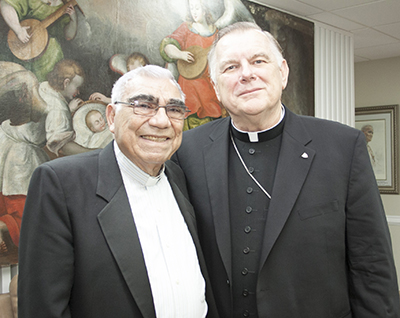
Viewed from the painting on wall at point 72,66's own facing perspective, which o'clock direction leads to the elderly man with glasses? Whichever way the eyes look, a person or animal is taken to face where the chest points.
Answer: The elderly man with glasses is roughly at 1 o'clock from the painting on wall.

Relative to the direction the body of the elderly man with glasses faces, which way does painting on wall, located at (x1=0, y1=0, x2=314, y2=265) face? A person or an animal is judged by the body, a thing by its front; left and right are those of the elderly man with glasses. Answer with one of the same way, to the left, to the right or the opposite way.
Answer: the same way

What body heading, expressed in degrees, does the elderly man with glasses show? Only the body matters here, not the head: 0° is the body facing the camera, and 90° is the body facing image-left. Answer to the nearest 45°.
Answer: approximately 315°

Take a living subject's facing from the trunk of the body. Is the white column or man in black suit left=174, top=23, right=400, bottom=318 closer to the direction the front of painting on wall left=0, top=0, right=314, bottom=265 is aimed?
the man in black suit

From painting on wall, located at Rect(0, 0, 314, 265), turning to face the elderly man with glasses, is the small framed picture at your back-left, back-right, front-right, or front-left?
back-left

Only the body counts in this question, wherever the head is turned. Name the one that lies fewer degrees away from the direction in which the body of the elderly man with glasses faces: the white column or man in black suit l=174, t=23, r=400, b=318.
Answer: the man in black suit

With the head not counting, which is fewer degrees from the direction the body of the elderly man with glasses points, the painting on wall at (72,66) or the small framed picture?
the small framed picture

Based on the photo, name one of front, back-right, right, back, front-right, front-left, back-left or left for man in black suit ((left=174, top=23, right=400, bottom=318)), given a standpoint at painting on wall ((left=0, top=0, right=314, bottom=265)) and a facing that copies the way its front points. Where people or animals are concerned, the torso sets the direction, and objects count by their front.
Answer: front

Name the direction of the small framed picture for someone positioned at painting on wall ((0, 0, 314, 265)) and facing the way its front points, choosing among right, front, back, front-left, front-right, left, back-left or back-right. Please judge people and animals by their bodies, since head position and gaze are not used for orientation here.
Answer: left

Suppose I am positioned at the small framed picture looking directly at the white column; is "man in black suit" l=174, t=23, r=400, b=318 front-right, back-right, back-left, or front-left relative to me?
front-left

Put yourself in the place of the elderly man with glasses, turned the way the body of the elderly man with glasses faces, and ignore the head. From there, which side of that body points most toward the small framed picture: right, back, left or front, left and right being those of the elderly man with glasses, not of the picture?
left

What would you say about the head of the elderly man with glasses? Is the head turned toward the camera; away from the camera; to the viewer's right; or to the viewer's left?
toward the camera

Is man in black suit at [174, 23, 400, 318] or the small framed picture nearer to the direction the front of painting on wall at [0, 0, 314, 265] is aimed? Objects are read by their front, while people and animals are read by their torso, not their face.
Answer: the man in black suit

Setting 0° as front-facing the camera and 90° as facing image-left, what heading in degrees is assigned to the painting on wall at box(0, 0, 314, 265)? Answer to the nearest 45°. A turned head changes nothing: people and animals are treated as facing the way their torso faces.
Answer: approximately 315°

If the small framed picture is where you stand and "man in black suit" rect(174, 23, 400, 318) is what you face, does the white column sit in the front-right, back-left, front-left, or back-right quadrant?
front-right

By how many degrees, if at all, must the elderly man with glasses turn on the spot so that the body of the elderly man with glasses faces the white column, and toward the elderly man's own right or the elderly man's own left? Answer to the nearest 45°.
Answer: approximately 90° to the elderly man's own left

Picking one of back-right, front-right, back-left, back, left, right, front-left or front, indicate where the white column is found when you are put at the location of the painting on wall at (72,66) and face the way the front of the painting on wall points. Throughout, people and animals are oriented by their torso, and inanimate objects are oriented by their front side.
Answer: left

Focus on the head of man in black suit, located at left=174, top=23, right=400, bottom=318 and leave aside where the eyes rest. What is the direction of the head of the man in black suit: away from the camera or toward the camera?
toward the camera

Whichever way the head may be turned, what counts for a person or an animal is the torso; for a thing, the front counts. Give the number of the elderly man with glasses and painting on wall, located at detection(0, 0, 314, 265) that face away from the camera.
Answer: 0
